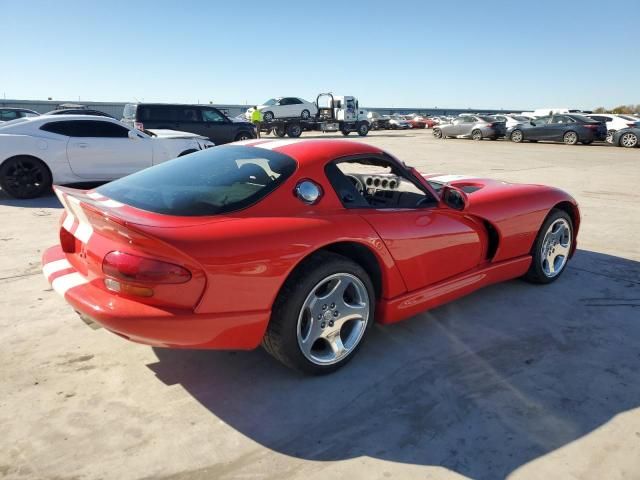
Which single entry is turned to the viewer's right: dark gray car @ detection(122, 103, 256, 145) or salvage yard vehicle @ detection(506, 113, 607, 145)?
the dark gray car

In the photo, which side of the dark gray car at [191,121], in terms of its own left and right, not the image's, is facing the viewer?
right

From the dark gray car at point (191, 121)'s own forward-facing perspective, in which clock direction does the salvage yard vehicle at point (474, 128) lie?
The salvage yard vehicle is roughly at 11 o'clock from the dark gray car.

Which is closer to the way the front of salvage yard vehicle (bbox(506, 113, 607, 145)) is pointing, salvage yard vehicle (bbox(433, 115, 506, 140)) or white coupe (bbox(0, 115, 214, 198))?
the salvage yard vehicle

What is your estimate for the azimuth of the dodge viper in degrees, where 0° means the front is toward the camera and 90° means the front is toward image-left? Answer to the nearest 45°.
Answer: approximately 225°

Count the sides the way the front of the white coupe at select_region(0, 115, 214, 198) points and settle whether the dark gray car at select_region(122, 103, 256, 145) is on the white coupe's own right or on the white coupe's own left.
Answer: on the white coupe's own left

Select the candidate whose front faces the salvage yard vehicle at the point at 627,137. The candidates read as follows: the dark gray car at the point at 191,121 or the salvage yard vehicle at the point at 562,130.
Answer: the dark gray car

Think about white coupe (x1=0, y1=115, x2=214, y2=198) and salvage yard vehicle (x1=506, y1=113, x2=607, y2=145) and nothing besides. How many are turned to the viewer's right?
1

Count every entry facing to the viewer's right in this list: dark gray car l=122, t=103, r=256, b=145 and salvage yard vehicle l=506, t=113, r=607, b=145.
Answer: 1

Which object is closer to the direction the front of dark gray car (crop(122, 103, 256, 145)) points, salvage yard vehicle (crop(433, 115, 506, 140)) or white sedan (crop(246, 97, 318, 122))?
the salvage yard vehicle

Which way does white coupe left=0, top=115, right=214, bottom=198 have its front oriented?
to the viewer's right
